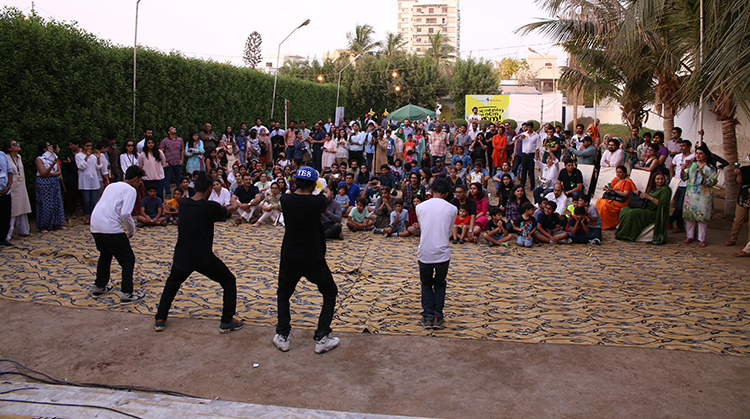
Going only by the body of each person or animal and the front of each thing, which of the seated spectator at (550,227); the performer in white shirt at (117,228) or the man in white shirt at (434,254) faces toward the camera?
the seated spectator

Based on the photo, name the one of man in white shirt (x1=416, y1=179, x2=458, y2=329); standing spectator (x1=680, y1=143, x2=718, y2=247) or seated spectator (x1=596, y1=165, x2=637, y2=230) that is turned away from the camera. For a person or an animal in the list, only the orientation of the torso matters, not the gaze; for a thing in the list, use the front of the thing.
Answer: the man in white shirt

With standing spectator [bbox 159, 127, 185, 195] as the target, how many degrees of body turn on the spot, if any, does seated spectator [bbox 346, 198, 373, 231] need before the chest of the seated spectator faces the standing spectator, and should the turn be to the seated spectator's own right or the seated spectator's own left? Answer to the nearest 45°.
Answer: approximately 135° to the seated spectator's own right

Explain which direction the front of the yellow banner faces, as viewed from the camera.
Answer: facing the viewer

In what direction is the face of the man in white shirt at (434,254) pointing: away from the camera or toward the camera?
away from the camera

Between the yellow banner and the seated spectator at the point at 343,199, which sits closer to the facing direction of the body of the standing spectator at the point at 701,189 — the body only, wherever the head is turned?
the seated spectator

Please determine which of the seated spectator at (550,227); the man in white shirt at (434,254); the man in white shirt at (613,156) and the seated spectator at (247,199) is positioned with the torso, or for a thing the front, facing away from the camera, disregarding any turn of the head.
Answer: the man in white shirt at (434,254)

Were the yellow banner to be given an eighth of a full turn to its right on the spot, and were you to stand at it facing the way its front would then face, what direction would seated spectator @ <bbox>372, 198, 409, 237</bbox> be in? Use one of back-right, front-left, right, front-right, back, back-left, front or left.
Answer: front-left

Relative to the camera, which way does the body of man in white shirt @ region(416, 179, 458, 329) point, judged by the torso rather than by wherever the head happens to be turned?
away from the camera

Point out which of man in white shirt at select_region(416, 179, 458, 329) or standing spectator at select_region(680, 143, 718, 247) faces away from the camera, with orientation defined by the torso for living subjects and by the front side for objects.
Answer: the man in white shirt
